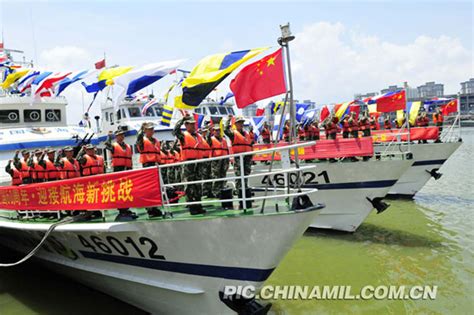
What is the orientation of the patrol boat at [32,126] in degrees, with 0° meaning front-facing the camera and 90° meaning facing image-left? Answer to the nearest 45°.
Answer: approximately 315°

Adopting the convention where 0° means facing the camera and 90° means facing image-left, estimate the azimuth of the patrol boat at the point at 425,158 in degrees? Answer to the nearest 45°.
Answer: approximately 315°

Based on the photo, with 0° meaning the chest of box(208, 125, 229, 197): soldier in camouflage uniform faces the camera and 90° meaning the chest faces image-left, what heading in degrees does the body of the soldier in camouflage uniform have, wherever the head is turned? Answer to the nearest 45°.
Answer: approximately 315°

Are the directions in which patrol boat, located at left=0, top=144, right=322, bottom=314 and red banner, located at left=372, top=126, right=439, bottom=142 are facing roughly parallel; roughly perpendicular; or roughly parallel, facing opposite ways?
roughly perpendicular

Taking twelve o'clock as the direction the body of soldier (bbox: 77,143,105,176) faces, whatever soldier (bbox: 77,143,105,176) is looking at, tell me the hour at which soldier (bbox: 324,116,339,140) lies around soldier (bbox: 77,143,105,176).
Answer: soldier (bbox: 324,116,339,140) is roughly at 8 o'clock from soldier (bbox: 77,143,105,176).

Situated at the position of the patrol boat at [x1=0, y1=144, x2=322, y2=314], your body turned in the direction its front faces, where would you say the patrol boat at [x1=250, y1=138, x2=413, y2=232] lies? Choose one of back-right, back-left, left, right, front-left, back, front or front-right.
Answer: left

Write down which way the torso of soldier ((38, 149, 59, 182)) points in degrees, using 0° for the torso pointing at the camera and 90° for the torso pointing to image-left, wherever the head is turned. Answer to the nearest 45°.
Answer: approximately 315°
